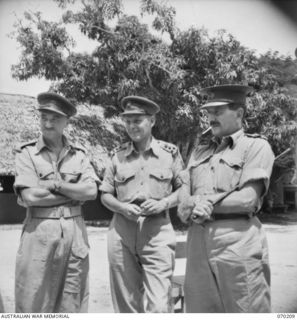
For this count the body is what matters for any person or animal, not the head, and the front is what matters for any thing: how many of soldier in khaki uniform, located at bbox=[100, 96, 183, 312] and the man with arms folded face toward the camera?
2

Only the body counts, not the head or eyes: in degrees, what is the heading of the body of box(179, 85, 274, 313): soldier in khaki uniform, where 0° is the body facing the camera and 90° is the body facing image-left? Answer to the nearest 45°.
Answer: approximately 45°

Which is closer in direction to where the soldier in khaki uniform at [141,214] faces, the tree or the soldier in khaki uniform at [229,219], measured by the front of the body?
the soldier in khaki uniform

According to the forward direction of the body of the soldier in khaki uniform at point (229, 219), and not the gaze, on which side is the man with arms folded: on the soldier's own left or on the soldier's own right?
on the soldier's own right

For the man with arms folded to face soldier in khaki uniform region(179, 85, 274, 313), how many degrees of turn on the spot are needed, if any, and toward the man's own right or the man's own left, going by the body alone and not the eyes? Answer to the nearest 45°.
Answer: approximately 45° to the man's own left

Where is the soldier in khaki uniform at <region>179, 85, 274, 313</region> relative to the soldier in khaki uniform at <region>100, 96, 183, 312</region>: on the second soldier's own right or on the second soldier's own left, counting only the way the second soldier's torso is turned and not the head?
on the second soldier's own left

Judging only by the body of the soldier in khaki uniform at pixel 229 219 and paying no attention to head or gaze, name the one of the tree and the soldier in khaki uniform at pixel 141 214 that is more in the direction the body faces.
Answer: the soldier in khaki uniform

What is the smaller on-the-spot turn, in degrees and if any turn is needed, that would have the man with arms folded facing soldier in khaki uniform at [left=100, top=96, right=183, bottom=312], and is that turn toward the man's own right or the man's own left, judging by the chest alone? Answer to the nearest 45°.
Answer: approximately 90° to the man's own left

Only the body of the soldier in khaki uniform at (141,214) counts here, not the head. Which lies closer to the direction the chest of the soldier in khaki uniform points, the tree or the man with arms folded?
the man with arms folded

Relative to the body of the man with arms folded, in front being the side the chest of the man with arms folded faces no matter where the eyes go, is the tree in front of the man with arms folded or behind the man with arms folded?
behind

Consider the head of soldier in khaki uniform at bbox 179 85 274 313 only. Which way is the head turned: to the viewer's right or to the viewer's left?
to the viewer's left

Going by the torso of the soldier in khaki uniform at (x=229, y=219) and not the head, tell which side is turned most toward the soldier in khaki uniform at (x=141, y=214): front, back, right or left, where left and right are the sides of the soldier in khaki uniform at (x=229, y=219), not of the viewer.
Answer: right

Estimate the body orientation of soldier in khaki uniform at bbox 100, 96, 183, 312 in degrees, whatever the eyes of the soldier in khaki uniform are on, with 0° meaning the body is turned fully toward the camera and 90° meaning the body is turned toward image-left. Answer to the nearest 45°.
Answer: approximately 0°
